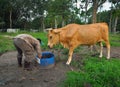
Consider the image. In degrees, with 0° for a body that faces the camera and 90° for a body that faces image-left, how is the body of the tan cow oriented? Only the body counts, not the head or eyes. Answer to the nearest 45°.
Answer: approximately 90°

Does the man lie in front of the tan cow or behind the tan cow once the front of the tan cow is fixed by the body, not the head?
in front
